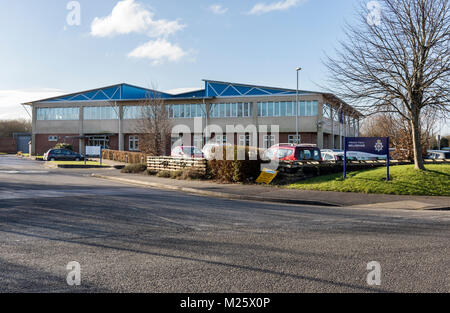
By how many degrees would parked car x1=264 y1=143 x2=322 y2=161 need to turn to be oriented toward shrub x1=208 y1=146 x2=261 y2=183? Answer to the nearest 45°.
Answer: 0° — it already faces it

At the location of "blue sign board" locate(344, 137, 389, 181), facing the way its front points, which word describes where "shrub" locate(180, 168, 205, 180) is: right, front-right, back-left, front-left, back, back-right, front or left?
right

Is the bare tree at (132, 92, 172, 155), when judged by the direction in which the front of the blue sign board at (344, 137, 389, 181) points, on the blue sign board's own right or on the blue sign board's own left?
on the blue sign board's own right

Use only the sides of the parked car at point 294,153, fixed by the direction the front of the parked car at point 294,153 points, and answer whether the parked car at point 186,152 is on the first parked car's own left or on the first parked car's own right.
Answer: on the first parked car's own right

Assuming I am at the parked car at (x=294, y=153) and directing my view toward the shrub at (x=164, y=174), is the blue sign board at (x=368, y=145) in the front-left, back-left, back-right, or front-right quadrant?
back-left
